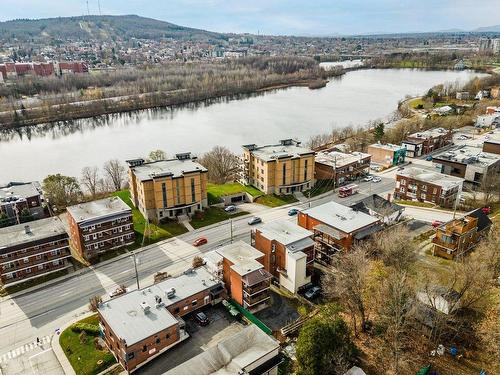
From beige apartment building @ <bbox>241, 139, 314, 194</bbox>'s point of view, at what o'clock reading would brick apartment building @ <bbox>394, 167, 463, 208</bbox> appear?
The brick apartment building is roughly at 11 o'clock from the beige apartment building.

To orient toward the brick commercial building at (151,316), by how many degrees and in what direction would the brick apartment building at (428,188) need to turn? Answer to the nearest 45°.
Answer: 0° — it already faces it

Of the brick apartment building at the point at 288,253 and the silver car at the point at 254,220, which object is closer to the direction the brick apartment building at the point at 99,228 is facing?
the brick apartment building

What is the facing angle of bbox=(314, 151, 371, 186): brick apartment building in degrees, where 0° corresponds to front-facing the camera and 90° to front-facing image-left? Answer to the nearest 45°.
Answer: approximately 315°

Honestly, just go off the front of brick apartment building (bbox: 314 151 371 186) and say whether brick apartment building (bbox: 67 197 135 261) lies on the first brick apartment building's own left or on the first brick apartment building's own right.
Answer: on the first brick apartment building's own right
